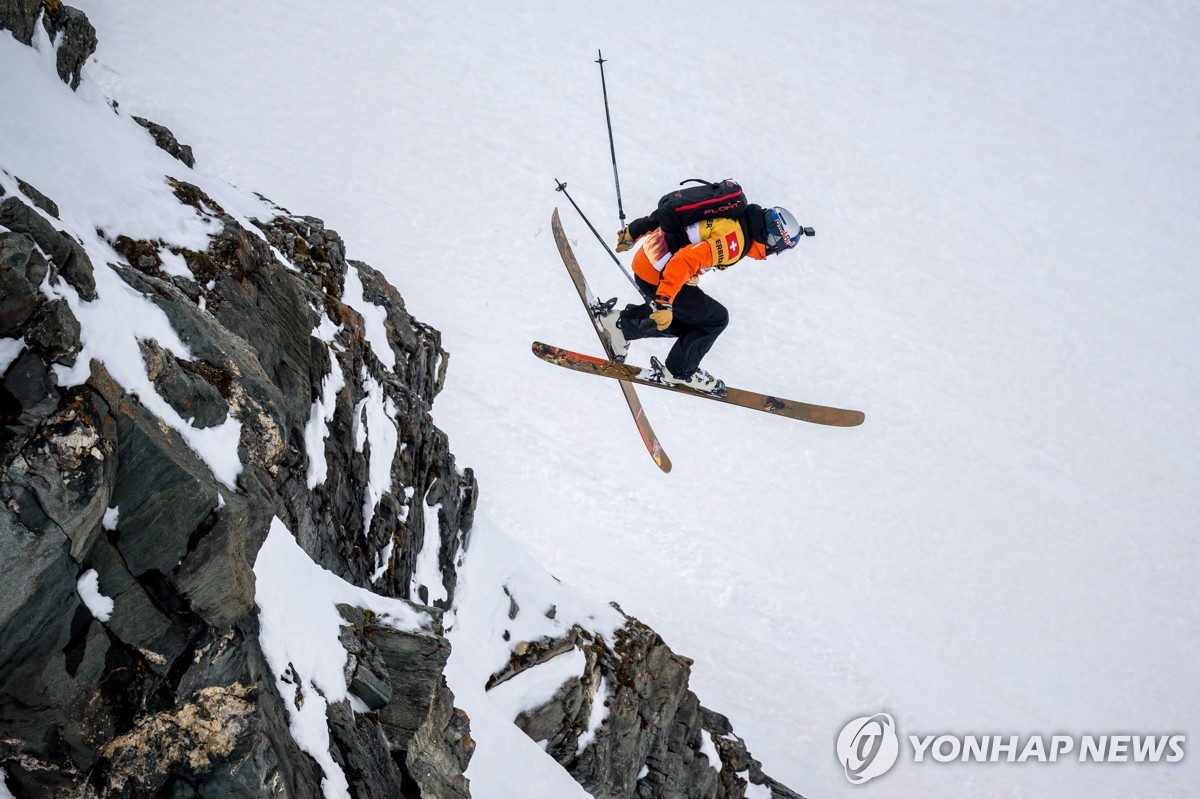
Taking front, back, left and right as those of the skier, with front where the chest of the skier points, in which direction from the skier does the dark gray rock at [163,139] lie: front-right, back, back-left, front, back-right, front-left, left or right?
back

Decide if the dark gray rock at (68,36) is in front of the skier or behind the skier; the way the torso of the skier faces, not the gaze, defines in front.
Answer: behind

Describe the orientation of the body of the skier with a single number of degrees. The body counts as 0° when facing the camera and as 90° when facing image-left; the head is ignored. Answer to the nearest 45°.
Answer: approximately 270°
